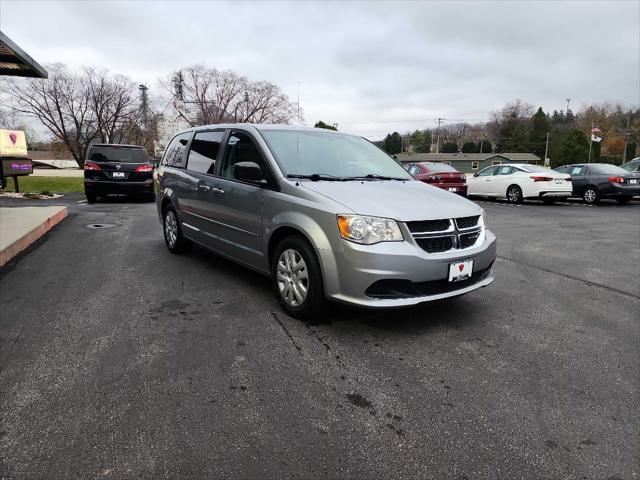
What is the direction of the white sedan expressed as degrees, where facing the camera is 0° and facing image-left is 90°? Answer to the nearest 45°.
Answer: approximately 135°

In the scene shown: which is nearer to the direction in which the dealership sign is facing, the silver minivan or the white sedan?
the silver minivan

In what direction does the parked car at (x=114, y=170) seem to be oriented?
away from the camera

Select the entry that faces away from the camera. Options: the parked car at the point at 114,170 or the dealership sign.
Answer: the parked car

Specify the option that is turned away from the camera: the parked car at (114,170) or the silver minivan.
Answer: the parked car

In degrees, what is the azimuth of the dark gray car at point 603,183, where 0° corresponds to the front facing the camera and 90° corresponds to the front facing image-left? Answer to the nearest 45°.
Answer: approximately 135°

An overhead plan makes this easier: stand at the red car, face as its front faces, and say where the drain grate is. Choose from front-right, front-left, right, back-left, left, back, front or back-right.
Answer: left

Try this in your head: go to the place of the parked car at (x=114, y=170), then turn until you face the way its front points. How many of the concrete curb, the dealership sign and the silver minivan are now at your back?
2

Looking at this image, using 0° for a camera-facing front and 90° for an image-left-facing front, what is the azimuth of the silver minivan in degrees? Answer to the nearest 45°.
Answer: approximately 315°

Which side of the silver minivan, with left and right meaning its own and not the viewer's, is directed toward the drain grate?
back
